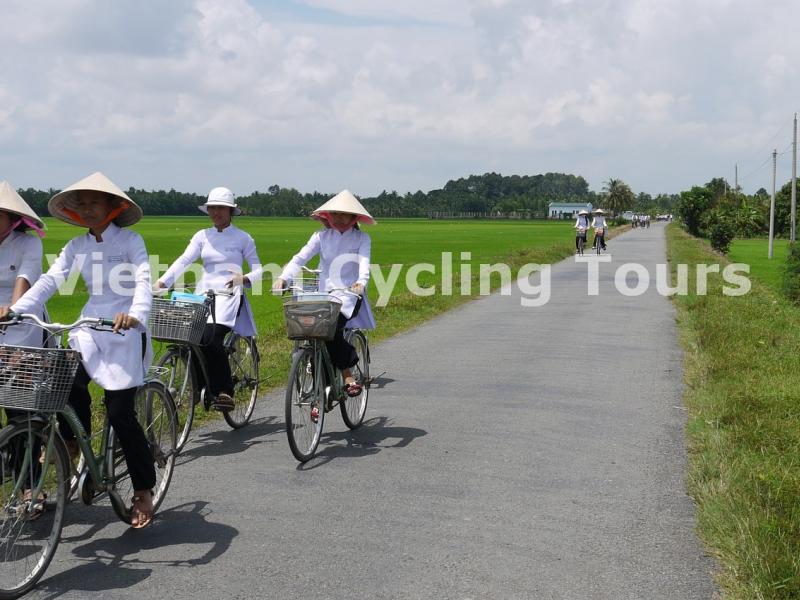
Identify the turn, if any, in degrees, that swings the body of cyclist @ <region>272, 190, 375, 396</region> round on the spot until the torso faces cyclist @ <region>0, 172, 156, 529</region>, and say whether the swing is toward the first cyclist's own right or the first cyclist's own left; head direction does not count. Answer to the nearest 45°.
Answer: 0° — they already face them

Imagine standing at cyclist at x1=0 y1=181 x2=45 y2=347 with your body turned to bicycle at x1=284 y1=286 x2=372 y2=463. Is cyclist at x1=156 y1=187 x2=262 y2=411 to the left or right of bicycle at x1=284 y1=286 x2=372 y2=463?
left

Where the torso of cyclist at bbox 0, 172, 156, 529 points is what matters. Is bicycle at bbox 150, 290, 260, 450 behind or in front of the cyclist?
behind

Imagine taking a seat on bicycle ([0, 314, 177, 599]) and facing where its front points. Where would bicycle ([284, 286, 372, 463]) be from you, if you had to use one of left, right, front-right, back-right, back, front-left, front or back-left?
back

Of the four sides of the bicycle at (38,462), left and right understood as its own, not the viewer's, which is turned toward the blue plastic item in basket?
back

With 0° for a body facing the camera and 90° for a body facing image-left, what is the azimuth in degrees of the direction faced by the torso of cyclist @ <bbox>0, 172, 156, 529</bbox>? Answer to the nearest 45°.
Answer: approximately 45°

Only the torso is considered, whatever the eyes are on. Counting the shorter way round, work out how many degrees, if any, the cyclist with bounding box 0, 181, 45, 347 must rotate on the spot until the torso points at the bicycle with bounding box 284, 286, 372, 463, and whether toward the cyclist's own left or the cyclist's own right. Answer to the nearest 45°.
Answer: approximately 135° to the cyclist's own left

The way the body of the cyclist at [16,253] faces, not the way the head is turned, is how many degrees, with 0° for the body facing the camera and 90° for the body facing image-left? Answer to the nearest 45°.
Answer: approximately 45°

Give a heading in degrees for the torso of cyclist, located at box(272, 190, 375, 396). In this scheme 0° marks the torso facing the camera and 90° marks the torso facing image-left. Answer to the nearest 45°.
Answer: approximately 45°
